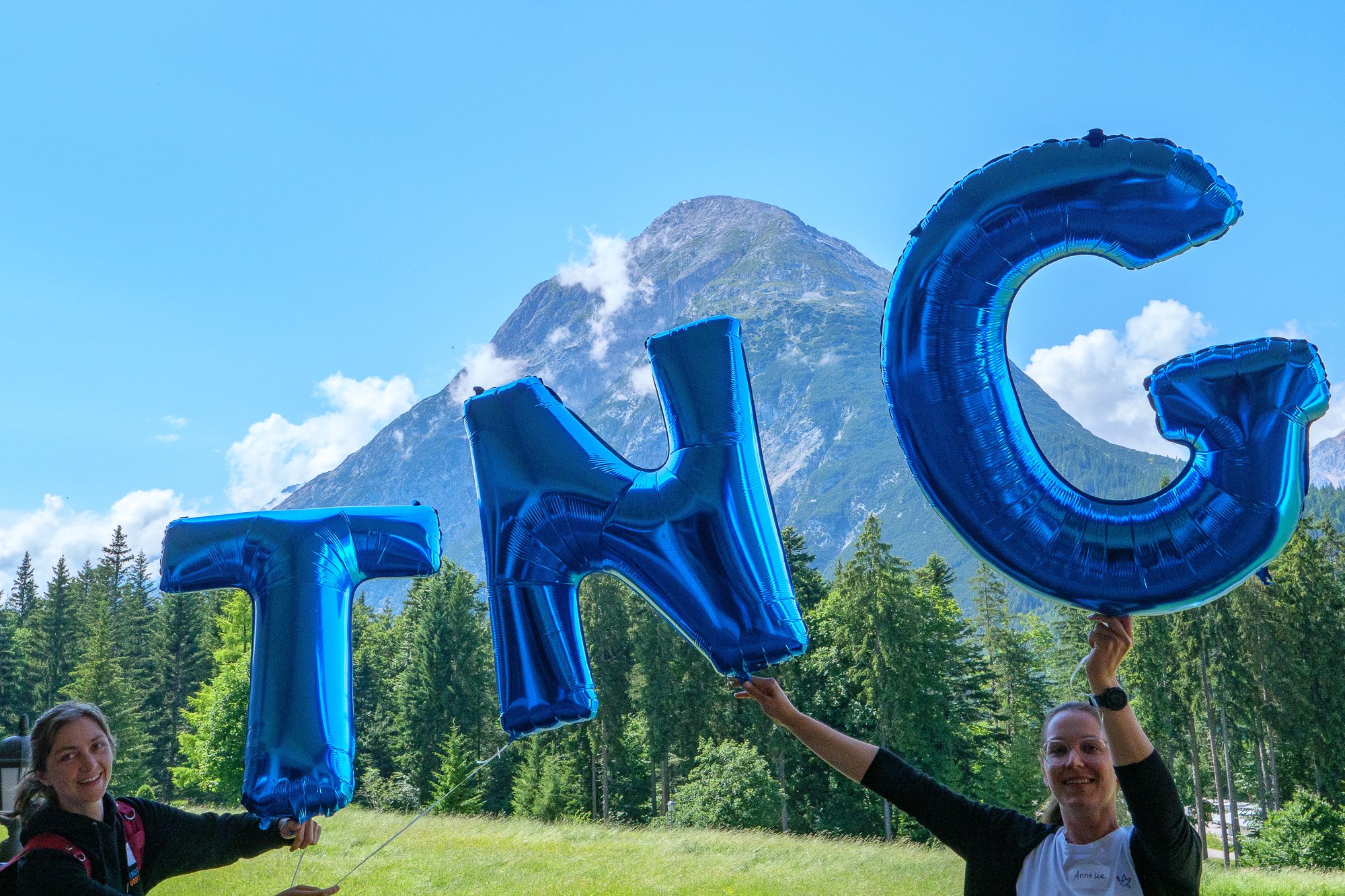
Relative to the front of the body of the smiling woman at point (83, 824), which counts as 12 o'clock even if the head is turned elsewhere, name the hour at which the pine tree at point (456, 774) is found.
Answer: The pine tree is roughly at 8 o'clock from the smiling woman.

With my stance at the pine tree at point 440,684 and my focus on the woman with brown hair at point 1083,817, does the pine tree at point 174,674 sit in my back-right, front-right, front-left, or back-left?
back-right

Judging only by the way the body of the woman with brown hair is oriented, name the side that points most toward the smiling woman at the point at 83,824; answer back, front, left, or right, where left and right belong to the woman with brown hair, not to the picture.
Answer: right

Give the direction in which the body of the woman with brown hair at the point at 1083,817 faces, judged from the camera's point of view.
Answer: toward the camera

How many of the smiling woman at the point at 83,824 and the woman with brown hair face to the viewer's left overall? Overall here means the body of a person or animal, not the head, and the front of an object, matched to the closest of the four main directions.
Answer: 0

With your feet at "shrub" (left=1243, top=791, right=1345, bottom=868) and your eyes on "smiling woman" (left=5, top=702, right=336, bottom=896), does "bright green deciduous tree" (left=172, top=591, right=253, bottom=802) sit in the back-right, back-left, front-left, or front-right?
front-right

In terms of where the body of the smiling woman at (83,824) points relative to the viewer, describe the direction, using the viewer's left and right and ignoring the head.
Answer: facing the viewer and to the right of the viewer

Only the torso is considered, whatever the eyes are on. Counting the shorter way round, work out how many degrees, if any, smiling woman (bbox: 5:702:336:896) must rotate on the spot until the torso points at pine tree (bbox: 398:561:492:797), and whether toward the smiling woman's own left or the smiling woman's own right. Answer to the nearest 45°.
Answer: approximately 135° to the smiling woman's own left

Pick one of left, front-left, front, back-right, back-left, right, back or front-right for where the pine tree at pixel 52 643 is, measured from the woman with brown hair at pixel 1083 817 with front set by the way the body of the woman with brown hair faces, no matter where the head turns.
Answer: back-right

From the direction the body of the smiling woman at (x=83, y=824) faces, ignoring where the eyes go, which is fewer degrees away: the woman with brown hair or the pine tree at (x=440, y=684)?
the woman with brown hair

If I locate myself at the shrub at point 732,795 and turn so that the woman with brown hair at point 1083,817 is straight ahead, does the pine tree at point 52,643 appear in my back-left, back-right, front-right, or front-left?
back-right

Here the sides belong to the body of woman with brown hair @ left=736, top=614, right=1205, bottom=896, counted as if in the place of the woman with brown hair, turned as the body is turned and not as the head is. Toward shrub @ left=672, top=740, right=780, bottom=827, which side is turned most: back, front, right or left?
back
